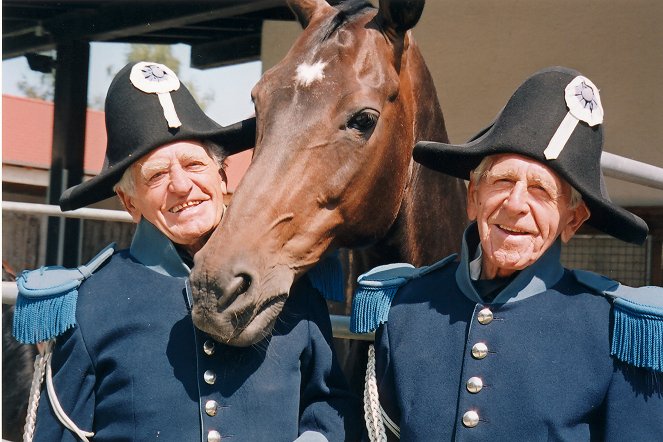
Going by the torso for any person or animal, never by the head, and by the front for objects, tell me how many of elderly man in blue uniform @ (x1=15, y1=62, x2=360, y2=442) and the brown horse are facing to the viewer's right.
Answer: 0

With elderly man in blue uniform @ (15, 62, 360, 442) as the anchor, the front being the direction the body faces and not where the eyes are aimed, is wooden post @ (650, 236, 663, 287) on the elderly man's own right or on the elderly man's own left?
on the elderly man's own left

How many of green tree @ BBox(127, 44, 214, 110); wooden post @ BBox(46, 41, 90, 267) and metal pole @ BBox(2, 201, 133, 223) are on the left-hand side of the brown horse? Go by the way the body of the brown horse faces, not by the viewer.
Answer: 0

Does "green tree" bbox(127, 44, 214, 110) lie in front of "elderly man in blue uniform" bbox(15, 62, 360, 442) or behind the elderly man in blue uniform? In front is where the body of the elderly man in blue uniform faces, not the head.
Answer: behind

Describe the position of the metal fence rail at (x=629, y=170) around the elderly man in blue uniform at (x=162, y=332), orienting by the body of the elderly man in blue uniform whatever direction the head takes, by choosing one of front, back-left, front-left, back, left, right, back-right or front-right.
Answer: left

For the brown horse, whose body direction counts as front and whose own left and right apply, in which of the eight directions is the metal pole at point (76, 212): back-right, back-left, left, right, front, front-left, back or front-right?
right

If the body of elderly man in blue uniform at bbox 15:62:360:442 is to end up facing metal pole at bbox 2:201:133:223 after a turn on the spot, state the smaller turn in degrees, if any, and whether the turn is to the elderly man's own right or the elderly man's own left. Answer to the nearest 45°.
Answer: approximately 180°

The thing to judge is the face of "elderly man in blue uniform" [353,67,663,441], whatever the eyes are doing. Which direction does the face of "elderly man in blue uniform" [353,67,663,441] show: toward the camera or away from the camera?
toward the camera

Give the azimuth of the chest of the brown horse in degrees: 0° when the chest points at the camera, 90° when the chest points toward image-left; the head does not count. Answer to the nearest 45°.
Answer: approximately 45°

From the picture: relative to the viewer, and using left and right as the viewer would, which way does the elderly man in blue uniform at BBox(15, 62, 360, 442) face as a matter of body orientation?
facing the viewer
